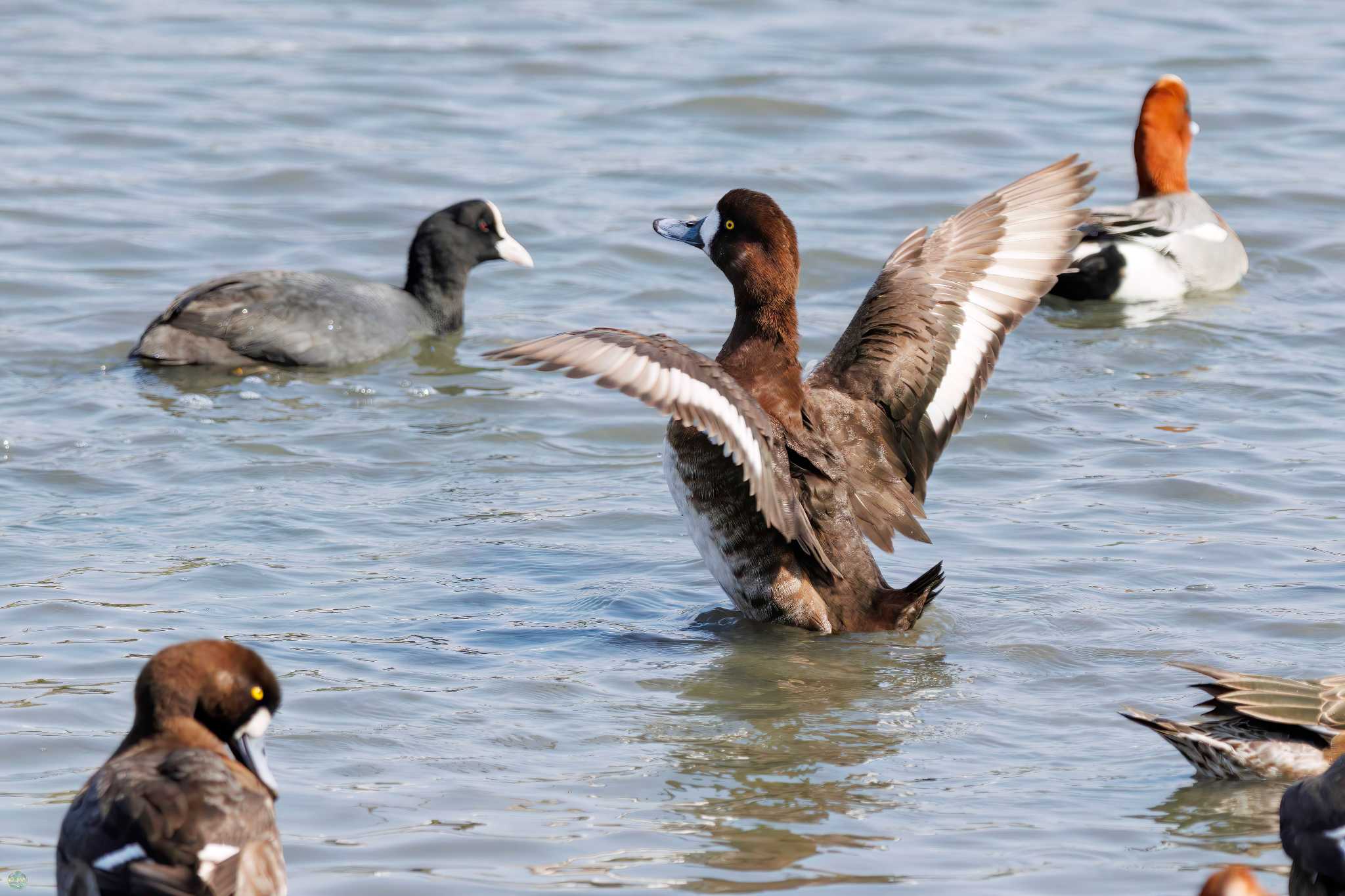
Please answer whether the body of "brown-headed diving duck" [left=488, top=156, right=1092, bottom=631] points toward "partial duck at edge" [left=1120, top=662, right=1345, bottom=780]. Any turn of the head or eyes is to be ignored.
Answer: no

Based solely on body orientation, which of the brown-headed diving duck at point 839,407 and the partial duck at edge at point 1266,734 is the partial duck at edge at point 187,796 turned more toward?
the brown-headed diving duck

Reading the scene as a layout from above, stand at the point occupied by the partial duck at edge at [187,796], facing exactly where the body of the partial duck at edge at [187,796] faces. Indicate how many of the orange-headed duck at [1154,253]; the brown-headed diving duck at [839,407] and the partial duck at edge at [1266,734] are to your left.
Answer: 0

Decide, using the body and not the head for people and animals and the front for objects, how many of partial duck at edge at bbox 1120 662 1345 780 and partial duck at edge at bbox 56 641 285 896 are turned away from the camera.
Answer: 1

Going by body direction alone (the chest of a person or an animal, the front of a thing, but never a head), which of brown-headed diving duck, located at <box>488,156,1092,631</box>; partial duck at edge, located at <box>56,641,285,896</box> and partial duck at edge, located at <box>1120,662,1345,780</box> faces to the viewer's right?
partial duck at edge, located at <box>1120,662,1345,780</box>

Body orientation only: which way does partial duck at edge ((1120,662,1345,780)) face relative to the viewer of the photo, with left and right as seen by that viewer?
facing to the right of the viewer

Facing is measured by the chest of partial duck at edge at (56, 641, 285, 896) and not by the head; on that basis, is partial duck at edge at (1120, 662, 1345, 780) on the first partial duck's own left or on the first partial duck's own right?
on the first partial duck's own right

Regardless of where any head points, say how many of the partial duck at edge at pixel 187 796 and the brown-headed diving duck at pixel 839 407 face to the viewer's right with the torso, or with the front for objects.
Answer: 0

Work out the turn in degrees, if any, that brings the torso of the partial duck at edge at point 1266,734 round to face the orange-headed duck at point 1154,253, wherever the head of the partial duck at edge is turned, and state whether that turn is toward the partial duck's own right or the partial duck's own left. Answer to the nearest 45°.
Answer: approximately 90° to the partial duck's own left

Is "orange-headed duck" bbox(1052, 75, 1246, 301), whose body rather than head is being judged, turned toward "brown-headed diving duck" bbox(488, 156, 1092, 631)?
no

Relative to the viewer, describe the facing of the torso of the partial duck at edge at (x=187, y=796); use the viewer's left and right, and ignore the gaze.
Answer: facing away from the viewer

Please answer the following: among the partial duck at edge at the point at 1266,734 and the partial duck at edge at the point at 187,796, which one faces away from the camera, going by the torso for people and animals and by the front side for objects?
the partial duck at edge at the point at 187,796

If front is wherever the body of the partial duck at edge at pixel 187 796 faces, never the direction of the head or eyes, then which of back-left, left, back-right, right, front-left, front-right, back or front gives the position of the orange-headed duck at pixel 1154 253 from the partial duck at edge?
front-right

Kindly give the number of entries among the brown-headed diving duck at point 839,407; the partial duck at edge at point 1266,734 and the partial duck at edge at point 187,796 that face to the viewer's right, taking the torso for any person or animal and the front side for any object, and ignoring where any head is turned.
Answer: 1
